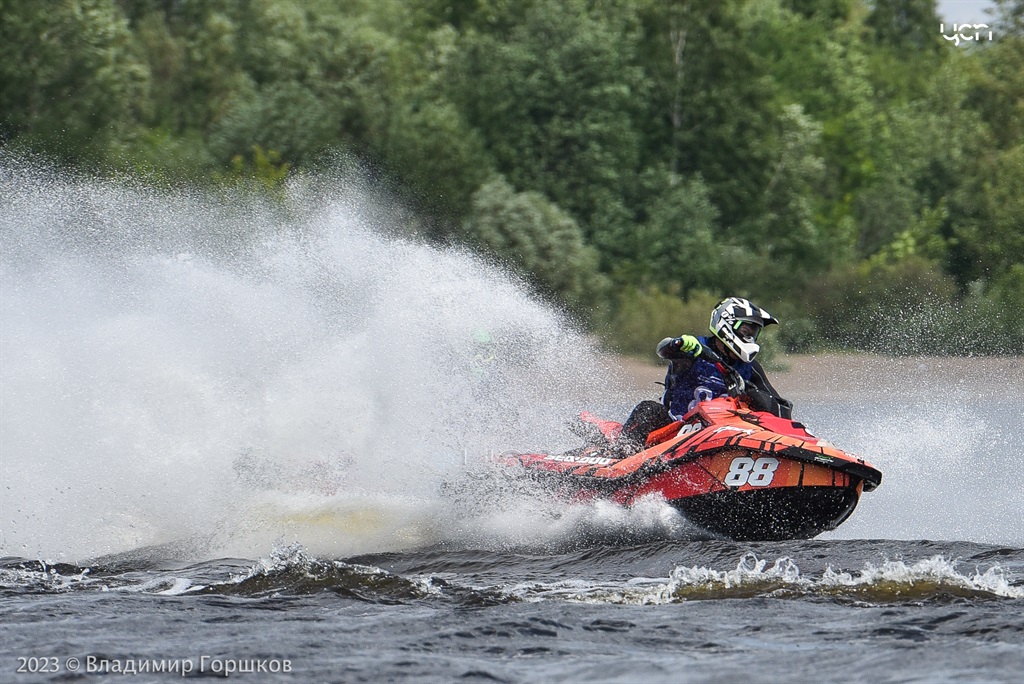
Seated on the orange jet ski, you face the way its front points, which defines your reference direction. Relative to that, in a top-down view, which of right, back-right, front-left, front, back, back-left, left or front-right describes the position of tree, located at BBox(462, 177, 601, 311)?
back-left

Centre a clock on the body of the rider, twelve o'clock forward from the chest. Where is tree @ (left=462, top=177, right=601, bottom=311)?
The tree is roughly at 7 o'clock from the rider.

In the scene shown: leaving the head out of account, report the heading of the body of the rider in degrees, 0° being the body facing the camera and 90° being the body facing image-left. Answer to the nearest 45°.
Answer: approximately 315°

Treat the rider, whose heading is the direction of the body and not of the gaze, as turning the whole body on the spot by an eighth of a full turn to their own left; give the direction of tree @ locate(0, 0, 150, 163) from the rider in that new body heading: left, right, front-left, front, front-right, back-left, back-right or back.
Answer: back-left

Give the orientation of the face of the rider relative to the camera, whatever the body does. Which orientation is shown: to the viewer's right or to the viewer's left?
to the viewer's right
